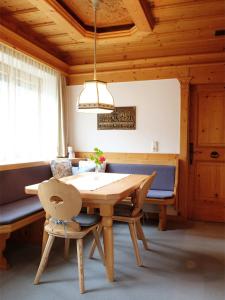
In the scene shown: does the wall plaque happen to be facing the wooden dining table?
yes

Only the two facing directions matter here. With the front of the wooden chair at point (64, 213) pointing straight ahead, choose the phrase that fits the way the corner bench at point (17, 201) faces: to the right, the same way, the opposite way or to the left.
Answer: to the right

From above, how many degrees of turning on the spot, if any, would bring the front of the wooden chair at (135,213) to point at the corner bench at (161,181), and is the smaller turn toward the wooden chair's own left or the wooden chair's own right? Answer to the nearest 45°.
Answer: approximately 90° to the wooden chair's own right

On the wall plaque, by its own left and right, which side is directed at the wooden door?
left

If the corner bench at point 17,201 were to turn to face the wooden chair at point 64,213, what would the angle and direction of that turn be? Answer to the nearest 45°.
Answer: approximately 45° to its right

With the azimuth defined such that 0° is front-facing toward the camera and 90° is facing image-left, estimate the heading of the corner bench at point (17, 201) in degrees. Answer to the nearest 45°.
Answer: approximately 315°

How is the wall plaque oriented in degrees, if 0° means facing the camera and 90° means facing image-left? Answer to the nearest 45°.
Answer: approximately 0°

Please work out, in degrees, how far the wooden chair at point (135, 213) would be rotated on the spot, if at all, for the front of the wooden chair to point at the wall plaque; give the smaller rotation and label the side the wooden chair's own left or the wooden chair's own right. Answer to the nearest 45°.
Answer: approximately 90° to the wooden chair's own right

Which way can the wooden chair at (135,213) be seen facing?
to the viewer's left

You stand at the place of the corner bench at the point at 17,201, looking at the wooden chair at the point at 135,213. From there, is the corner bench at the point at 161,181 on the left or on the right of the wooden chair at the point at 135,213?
left
